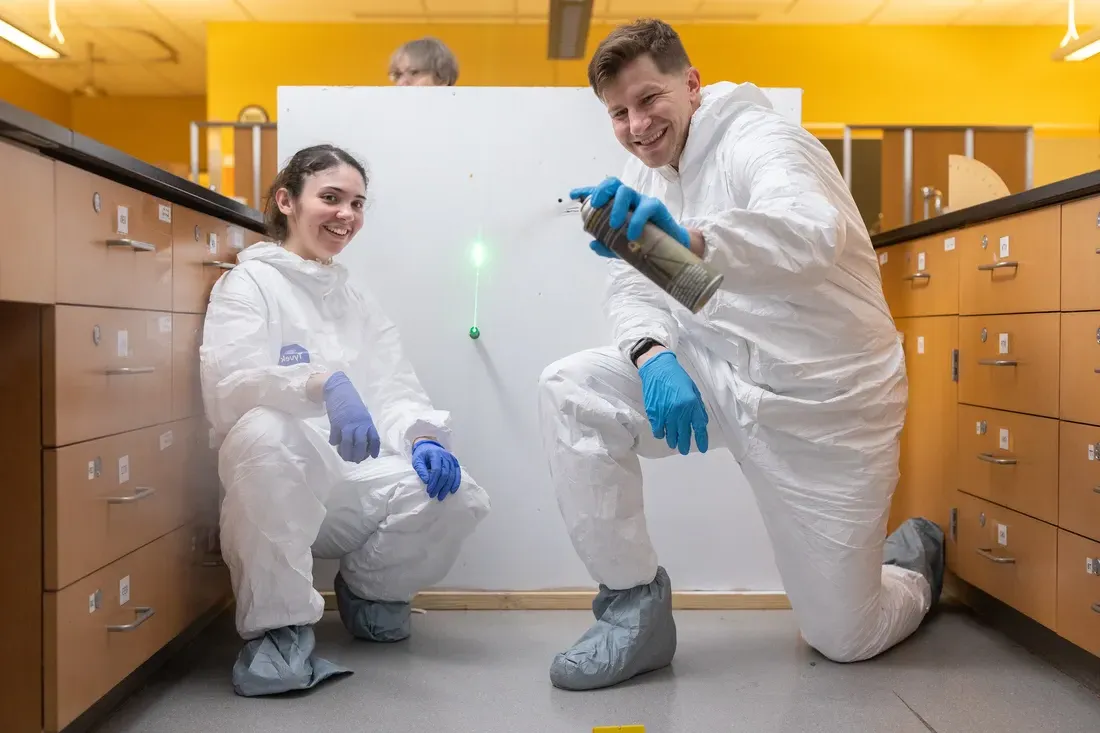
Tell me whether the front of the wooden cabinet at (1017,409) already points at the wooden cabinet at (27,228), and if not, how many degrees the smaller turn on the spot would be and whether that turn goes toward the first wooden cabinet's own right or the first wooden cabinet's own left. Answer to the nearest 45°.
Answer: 0° — it already faces it

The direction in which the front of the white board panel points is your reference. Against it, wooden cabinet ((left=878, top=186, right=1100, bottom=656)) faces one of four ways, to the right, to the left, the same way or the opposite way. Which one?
to the right

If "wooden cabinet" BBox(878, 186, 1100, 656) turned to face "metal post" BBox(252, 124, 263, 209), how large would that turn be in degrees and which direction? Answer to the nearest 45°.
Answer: approximately 45° to its right

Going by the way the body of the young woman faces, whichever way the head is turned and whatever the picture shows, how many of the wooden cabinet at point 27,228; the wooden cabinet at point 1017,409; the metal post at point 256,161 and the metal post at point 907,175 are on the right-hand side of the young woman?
1

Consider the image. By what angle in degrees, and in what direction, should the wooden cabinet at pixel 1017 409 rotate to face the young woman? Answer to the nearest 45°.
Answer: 0° — it already faces them

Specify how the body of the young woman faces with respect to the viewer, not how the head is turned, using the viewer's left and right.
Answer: facing the viewer and to the right of the viewer

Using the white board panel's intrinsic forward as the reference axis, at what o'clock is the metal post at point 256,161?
The metal post is roughly at 4 o'clock from the white board panel.

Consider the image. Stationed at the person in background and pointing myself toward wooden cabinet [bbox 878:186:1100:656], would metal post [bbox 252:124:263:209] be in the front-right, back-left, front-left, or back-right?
back-right

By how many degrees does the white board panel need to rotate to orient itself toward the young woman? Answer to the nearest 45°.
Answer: approximately 45° to its right

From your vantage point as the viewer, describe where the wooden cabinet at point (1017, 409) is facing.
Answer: facing the viewer and to the left of the viewer

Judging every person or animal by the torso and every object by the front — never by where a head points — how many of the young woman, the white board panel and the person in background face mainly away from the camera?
0

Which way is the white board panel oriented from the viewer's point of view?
toward the camera
